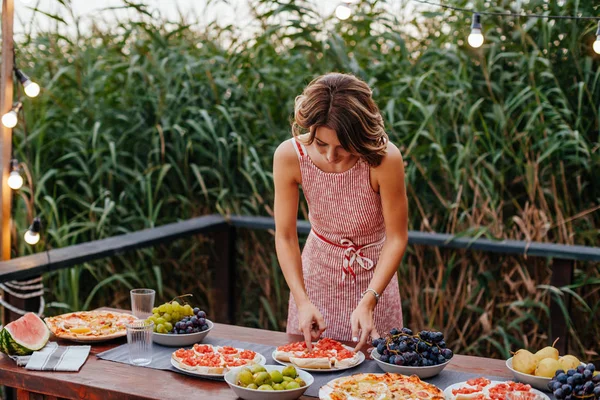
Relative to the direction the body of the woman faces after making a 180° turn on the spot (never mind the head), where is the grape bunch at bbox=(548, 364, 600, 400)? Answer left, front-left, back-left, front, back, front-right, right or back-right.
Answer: back-right

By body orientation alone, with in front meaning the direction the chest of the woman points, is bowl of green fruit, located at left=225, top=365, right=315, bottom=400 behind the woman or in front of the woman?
in front

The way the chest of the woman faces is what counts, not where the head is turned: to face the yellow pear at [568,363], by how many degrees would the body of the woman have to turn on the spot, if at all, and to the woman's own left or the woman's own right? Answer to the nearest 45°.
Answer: approximately 45° to the woman's own left

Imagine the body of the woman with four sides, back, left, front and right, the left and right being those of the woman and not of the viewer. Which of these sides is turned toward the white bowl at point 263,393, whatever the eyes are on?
front

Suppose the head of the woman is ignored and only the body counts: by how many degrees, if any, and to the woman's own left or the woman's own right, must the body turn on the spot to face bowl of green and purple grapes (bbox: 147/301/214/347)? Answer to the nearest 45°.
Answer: approximately 45° to the woman's own right

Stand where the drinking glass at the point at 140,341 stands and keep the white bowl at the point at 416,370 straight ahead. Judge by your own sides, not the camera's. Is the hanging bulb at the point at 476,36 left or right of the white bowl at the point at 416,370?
left

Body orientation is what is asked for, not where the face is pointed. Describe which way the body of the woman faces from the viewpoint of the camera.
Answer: toward the camera

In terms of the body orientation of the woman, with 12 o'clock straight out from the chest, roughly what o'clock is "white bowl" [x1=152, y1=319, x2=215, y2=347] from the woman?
The white bowl is roughly at 2 o'clock from the woman.

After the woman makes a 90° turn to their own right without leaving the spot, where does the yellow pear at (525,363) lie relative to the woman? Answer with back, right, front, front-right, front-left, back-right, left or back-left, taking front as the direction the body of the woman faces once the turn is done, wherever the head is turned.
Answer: back-left

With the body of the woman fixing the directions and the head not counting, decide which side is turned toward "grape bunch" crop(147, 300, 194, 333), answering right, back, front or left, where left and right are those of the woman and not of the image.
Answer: right

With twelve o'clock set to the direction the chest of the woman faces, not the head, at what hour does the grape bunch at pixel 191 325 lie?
The grape bunch is roughly at 2 o'clock from the woman.

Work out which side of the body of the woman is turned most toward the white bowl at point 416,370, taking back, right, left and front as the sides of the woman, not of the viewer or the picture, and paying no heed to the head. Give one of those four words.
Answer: front
